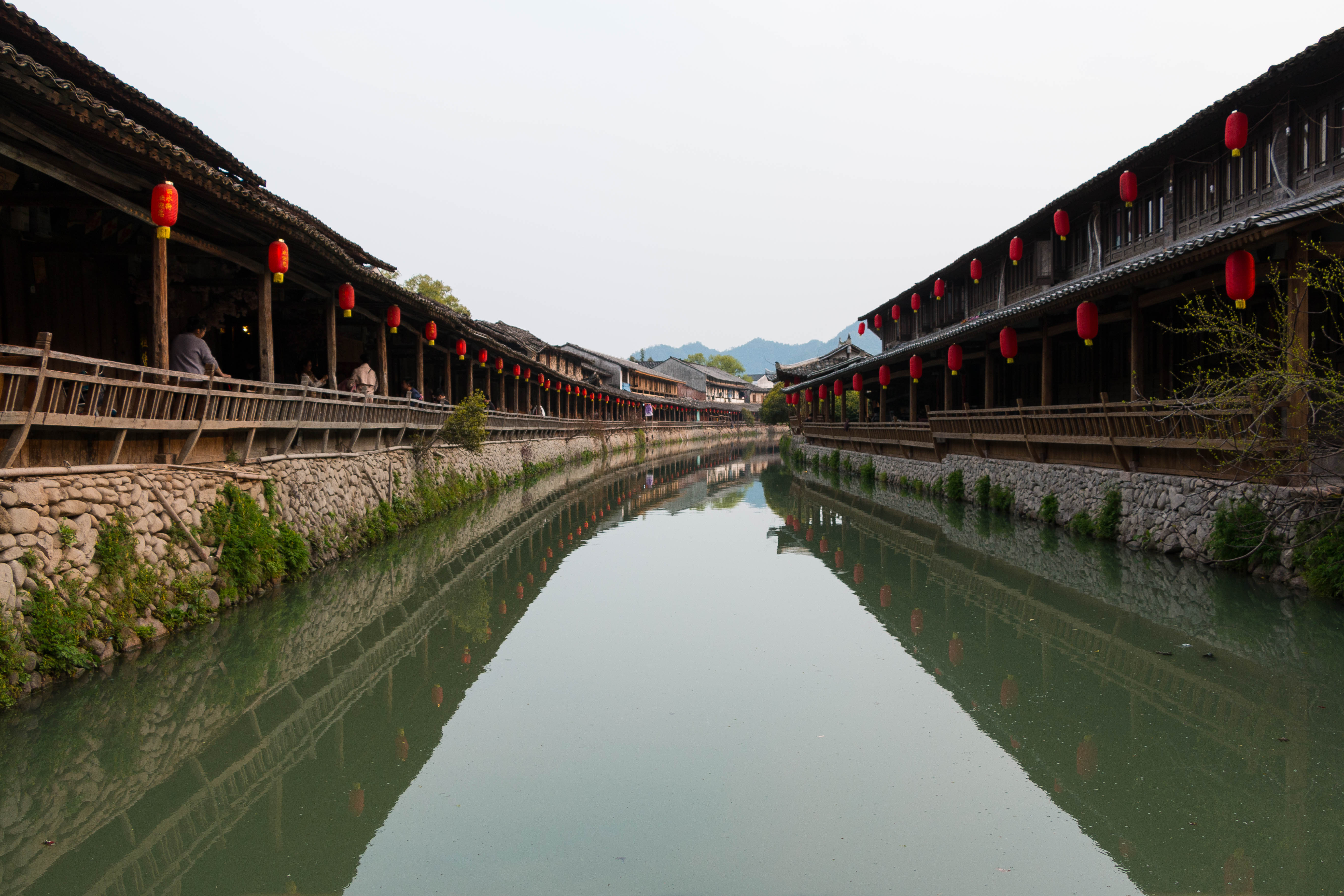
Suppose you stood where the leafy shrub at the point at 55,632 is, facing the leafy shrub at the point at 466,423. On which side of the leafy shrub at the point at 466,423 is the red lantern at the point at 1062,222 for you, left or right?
right

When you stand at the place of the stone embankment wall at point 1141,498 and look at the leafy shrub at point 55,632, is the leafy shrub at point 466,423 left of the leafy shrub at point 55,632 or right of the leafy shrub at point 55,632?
right

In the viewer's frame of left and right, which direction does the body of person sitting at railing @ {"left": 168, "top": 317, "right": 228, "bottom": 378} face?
facing away from the viewer and to the right of the viewer
